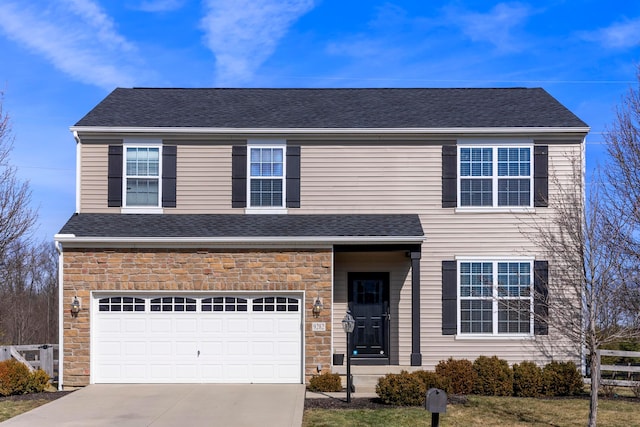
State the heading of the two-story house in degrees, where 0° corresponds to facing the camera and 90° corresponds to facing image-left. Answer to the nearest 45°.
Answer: approximately 0°

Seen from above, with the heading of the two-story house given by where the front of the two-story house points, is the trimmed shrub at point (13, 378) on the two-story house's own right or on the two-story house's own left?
on the two-story house's own right

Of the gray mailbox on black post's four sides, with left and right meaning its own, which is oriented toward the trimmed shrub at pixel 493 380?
back

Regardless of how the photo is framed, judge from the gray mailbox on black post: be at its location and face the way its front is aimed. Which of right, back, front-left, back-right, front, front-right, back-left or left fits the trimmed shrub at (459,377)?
back

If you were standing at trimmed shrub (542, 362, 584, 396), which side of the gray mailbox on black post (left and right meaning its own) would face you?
back

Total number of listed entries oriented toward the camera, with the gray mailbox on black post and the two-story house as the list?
2

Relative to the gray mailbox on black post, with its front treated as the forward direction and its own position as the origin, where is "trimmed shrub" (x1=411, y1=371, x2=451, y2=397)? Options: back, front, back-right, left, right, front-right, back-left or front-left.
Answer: back

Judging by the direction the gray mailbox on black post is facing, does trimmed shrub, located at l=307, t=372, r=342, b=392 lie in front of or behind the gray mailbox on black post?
behind

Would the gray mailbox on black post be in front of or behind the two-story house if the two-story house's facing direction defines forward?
in front

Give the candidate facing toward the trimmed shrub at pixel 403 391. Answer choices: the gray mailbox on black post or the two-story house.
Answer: the two-story house
